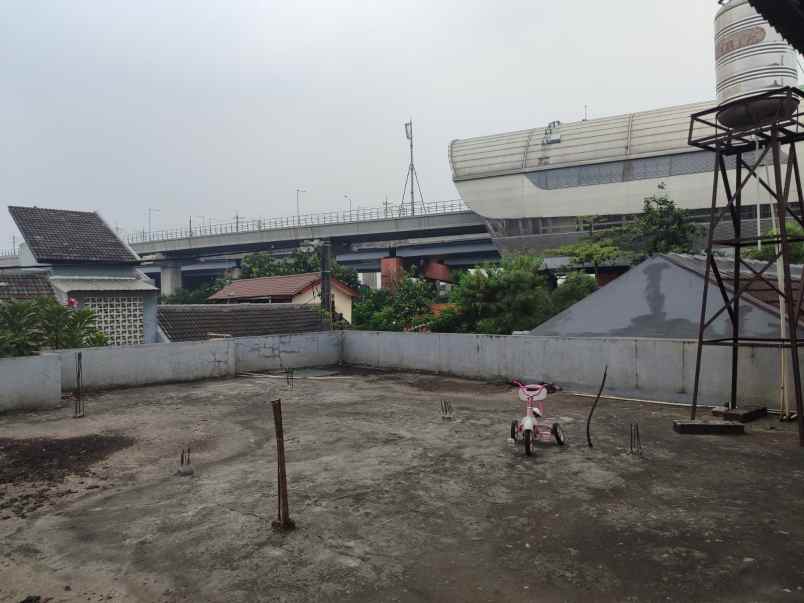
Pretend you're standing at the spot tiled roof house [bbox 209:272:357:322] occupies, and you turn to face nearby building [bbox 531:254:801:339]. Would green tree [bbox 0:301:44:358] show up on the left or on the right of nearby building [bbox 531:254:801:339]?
right

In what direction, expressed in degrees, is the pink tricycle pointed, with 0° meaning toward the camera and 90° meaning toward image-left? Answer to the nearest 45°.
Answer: approximately 0°

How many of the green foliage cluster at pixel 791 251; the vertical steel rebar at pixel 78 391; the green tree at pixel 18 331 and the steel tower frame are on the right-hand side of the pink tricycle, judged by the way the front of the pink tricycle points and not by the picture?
2

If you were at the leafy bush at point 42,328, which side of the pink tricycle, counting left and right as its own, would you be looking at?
right

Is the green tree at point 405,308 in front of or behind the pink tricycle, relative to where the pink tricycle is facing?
behind

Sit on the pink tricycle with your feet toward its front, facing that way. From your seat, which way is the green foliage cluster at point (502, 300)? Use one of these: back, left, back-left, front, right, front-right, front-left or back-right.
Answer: back

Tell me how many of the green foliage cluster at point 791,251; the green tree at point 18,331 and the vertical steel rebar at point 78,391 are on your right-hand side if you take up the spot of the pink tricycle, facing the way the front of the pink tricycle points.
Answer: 2

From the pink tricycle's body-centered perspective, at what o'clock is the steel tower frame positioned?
The steel tower frame is roughly at 8 o'clock from the pink tricycle.

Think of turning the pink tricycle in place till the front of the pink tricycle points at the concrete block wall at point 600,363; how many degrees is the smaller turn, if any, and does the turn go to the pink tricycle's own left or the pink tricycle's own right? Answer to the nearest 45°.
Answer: approximately 180°

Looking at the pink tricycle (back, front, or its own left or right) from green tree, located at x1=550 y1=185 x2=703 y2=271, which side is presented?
back
